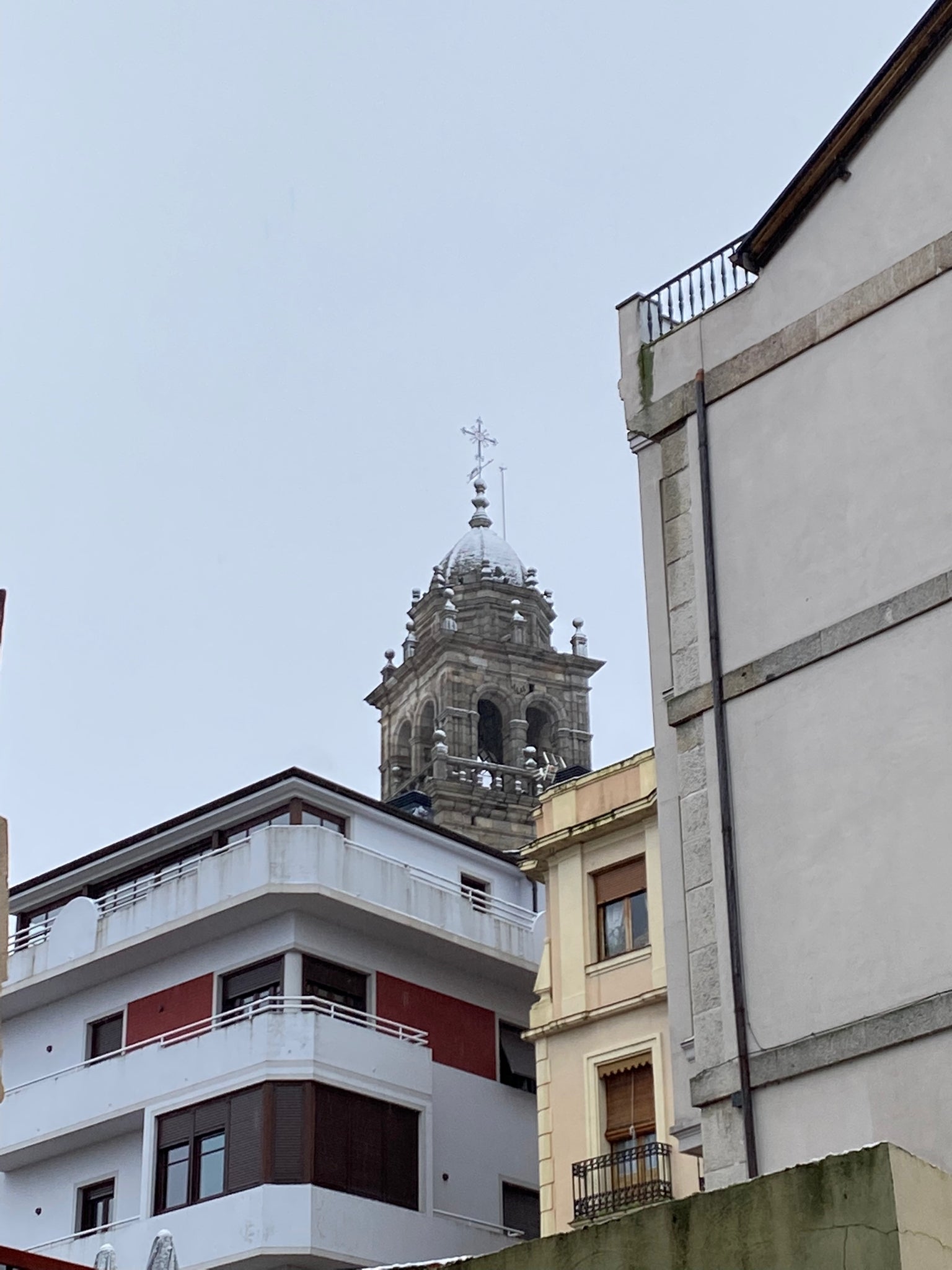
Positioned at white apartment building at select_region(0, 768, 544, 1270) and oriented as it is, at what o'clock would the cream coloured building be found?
The cream coloured building is roughly at 9 o'clock from the white apartment building.

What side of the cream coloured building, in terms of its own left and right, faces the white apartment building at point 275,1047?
right

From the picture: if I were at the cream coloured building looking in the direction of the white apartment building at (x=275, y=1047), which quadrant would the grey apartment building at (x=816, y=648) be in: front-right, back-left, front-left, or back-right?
back-left

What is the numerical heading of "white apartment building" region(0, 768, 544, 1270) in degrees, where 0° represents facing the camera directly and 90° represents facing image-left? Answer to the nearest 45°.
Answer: approximately 45°

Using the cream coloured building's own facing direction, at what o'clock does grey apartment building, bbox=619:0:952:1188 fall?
The grey apartment building is roughly at 10 o'clock from the cream coloured building.

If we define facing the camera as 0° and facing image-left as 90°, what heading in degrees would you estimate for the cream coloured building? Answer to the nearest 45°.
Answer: approximately 45°

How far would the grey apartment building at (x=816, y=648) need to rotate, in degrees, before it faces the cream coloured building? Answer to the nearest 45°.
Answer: approximately 45° to its right

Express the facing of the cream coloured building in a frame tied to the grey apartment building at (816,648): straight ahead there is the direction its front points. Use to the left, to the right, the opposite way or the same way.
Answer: to the left

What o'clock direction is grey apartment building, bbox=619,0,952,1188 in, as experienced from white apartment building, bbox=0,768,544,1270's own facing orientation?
grey apartment building, bbox=619,0,952,1188 is roughly at 10 o'clock from white apartment building, bbox=0,768,544,1270.

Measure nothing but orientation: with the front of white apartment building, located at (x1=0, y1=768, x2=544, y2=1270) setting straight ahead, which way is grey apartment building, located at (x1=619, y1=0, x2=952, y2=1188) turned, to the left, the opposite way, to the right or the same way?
to the right

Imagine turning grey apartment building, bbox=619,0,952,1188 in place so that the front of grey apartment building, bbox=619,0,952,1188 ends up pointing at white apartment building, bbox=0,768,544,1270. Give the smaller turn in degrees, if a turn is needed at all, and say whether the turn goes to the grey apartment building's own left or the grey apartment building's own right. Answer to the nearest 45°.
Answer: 0° — it already faces it
